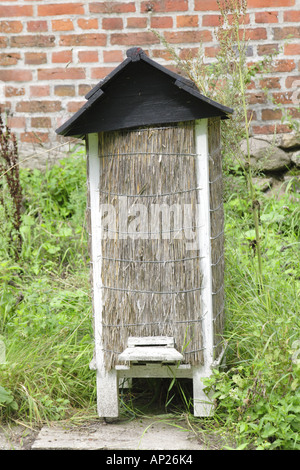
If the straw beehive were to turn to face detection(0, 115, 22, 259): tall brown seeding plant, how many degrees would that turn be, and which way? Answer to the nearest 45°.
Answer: approximately 135° to its right

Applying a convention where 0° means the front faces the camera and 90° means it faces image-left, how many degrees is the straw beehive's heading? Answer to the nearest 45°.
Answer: approximately 0°
